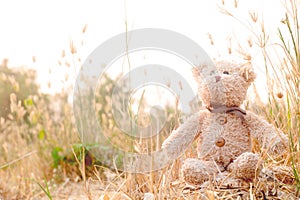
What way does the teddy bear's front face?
toward the camera
